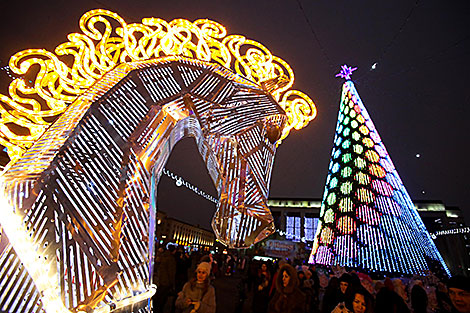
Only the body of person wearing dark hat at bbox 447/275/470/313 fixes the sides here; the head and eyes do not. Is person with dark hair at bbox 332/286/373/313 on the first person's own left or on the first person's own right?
on the first person's own right

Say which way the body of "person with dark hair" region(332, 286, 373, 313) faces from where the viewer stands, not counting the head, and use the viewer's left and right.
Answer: facing the viewer and to the right of the viewer

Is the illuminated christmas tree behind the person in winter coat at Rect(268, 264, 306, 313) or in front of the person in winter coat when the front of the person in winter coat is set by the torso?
behind

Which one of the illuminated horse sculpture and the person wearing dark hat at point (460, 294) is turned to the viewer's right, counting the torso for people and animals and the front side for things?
the illuminated horse sculpture

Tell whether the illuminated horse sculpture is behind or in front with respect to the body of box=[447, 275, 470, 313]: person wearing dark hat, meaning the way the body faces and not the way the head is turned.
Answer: in front

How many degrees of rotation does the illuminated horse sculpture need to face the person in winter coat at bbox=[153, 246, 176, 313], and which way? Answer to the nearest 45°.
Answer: approximately 90° to its left

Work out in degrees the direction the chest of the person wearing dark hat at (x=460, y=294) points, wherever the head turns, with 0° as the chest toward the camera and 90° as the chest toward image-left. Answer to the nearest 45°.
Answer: approximately 45°

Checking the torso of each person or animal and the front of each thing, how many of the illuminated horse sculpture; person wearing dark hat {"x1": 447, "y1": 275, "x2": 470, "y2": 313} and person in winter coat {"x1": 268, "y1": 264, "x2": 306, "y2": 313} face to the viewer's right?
1

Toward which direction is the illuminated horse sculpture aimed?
to the viewer's right

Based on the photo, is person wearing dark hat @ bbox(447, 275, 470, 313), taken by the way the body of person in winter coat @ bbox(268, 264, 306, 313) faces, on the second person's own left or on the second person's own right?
on the second person's own left
